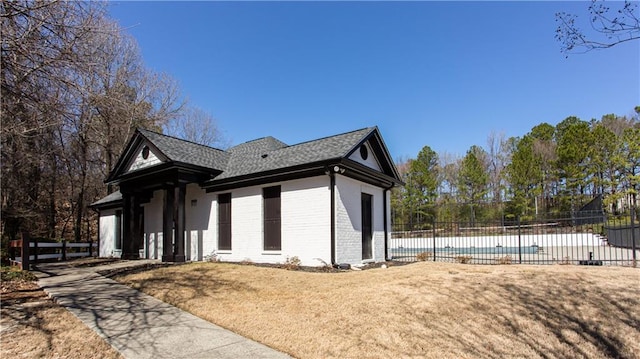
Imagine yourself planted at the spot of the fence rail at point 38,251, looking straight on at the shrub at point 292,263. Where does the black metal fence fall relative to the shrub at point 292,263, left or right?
left

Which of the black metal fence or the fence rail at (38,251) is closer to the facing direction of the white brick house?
the fence rail

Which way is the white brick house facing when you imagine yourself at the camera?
facing the viewer and to the left of the viewer

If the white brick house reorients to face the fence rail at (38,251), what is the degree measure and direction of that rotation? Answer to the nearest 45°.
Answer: approximately 90° to its right

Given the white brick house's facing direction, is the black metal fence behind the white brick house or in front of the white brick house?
behind
